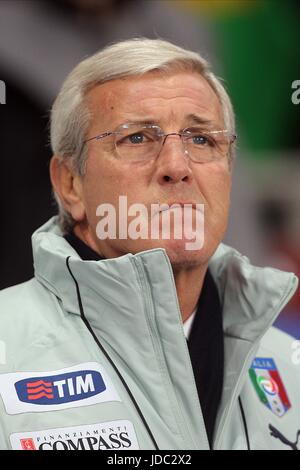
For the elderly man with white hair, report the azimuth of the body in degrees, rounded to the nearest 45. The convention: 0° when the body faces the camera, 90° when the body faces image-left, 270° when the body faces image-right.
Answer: approximately 315°
